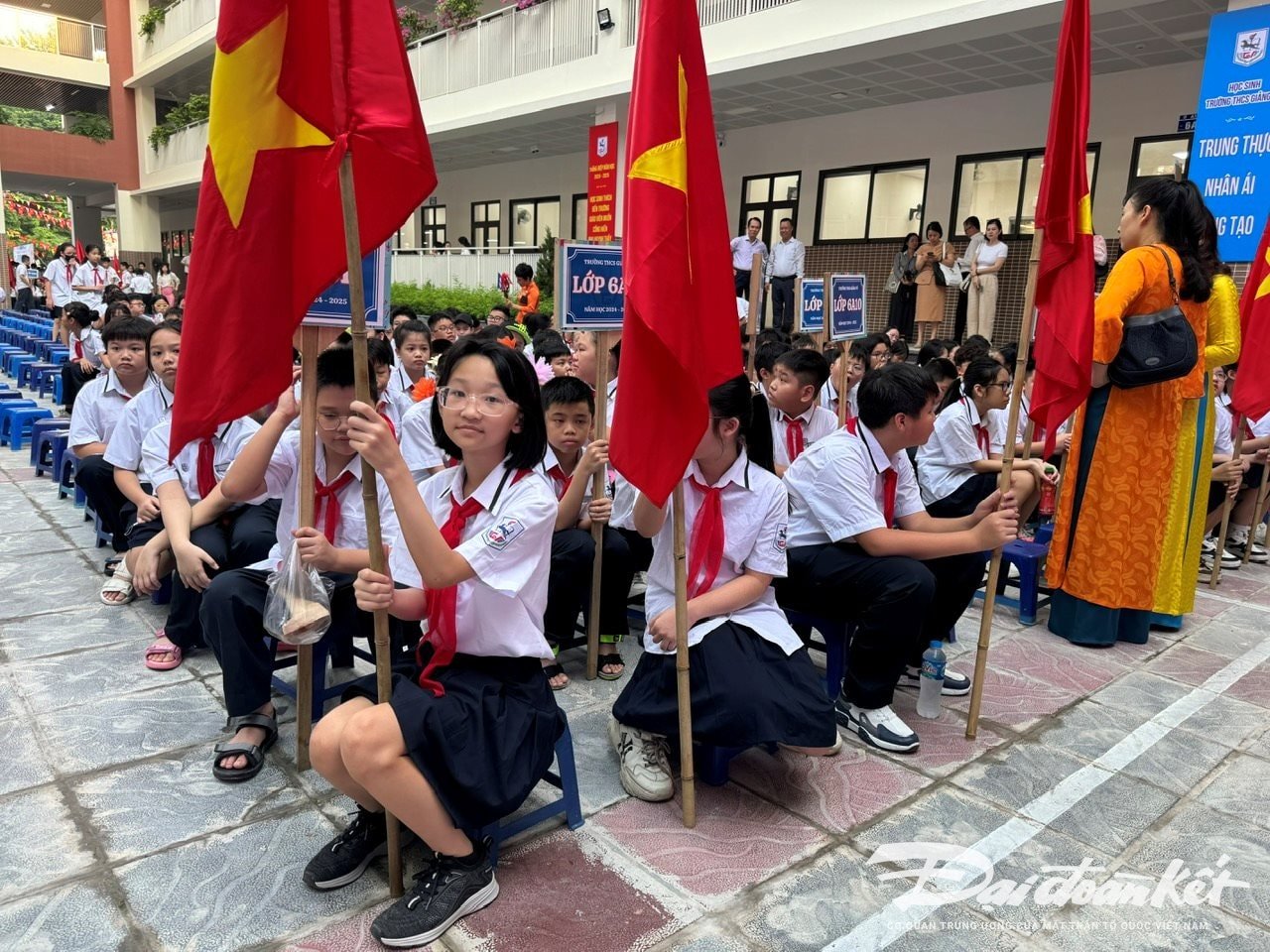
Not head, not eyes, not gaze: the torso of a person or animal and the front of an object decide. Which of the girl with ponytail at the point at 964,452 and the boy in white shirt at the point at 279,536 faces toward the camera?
the boy in white shirt

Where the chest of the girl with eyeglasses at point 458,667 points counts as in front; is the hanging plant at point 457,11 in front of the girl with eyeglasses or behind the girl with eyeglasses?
behind

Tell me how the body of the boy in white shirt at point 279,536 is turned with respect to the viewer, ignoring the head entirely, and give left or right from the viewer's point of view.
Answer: facing the viewer

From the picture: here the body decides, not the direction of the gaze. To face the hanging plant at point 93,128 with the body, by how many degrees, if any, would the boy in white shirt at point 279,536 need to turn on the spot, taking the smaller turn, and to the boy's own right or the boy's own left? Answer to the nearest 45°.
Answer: approximately 180°

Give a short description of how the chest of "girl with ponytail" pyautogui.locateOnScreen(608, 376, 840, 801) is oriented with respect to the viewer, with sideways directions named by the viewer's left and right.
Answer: facing the viewer and to the left of the viewer

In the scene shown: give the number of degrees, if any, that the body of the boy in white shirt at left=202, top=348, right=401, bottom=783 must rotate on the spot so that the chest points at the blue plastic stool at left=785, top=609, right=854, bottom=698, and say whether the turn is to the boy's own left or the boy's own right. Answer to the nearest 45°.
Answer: approximately 90° to the boy's own left

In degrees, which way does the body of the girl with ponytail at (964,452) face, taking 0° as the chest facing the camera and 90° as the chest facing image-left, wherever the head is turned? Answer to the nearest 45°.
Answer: approximately 270°

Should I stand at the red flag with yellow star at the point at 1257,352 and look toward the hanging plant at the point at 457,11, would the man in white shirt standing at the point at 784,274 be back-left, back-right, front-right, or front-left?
front-right

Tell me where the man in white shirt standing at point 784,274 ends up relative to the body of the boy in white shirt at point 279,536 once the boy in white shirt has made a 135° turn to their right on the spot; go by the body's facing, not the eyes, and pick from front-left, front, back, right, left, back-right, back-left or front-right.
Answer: right

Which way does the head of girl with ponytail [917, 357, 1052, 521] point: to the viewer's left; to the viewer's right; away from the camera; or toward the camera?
to the viewer's right

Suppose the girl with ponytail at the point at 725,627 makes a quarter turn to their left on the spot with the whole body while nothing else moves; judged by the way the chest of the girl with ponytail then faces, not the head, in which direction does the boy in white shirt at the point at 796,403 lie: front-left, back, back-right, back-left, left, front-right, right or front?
back-left

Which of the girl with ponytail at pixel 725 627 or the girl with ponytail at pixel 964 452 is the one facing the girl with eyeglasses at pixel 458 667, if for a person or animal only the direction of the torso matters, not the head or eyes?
the girl with ponytail at pixel 725 627

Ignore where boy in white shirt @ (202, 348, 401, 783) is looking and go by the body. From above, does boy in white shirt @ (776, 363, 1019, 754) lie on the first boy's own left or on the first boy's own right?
on the first boy's own left

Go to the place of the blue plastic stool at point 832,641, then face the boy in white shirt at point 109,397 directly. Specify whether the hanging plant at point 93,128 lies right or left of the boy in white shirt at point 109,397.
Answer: right

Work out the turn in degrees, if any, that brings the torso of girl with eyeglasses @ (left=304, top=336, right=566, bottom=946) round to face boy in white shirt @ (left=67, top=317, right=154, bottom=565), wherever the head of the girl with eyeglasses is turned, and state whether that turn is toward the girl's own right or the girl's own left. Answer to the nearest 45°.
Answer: approximately 90° to the girl's own right
